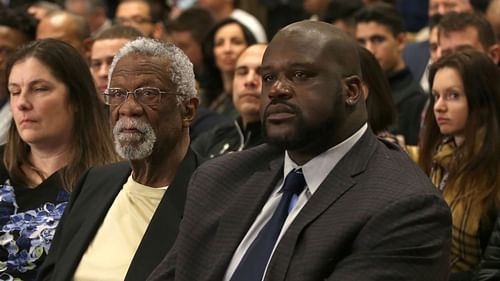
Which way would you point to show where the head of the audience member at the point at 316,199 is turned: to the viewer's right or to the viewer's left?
to the viewer's left

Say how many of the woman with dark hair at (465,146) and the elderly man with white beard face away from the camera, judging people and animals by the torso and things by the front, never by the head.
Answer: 0

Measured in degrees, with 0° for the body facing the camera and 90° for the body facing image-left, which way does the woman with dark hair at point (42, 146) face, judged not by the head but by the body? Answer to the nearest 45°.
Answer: approximately 45°

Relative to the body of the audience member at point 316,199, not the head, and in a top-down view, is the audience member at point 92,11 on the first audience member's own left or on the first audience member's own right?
on the first audience member's own right
